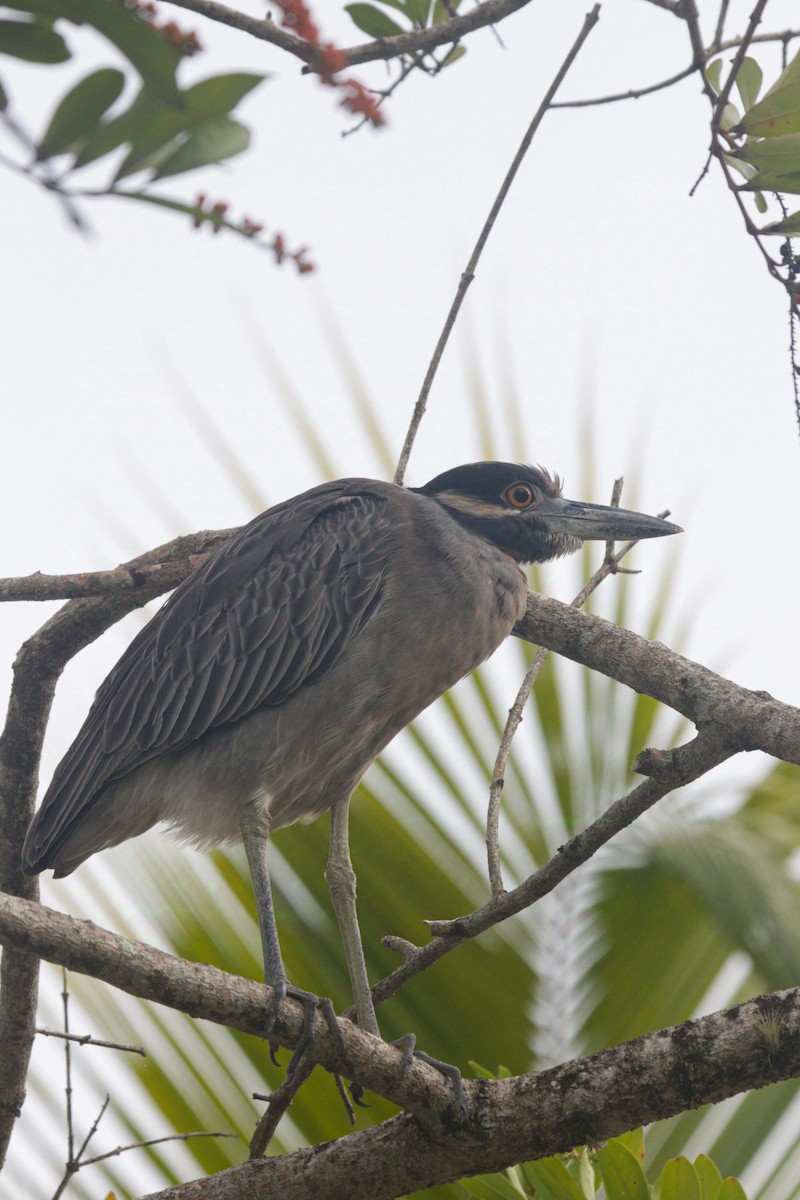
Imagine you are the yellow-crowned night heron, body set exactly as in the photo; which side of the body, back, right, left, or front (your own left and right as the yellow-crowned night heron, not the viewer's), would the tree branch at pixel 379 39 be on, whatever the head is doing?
right

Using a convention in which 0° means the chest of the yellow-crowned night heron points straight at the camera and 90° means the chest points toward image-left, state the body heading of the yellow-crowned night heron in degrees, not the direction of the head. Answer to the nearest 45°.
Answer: approximately 270°

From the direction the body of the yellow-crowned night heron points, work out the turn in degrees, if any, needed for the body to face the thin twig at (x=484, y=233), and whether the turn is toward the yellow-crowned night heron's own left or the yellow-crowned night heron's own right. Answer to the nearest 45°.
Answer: approximately 45° to the yellow-crowned night heron's own right

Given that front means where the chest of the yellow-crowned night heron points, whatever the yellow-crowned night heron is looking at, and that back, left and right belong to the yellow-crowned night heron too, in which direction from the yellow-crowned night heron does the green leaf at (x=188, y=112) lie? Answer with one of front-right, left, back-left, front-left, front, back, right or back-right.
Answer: right
